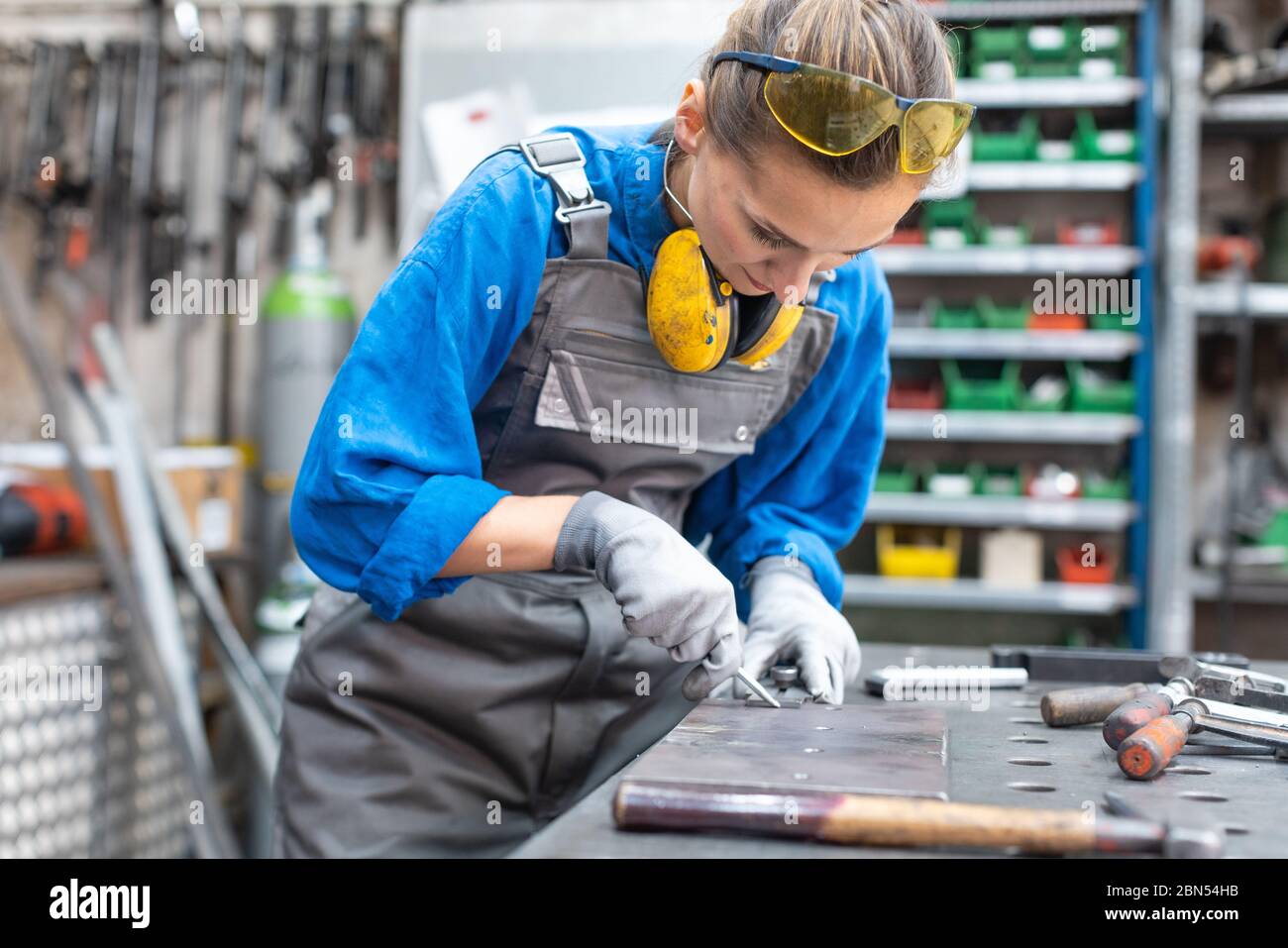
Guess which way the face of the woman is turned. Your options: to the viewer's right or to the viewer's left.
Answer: to the viewer's right

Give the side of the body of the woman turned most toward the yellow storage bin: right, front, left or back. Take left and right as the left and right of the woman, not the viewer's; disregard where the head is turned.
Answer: left

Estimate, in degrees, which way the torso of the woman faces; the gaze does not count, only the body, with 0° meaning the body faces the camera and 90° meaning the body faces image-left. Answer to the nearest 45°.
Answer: approximately 315°

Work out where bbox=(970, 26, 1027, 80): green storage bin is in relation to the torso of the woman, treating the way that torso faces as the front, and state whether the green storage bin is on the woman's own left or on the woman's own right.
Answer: on the woman's own left

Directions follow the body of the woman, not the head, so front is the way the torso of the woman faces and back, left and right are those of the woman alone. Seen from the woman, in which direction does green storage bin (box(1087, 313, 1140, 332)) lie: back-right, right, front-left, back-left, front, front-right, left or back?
left

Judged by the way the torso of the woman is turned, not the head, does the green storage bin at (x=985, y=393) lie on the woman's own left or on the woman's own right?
on the woman's own left

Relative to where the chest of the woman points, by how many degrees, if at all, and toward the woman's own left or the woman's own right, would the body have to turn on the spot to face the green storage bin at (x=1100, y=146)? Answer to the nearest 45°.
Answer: approximately 90° to the woman's own left

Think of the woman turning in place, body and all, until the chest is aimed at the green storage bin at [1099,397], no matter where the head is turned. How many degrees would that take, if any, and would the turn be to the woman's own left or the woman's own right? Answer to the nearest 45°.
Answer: approximately 90° to the woman's own left

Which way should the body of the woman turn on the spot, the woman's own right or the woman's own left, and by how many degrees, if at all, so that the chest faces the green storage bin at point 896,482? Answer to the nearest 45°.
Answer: approximately 135° to the woman's own left
